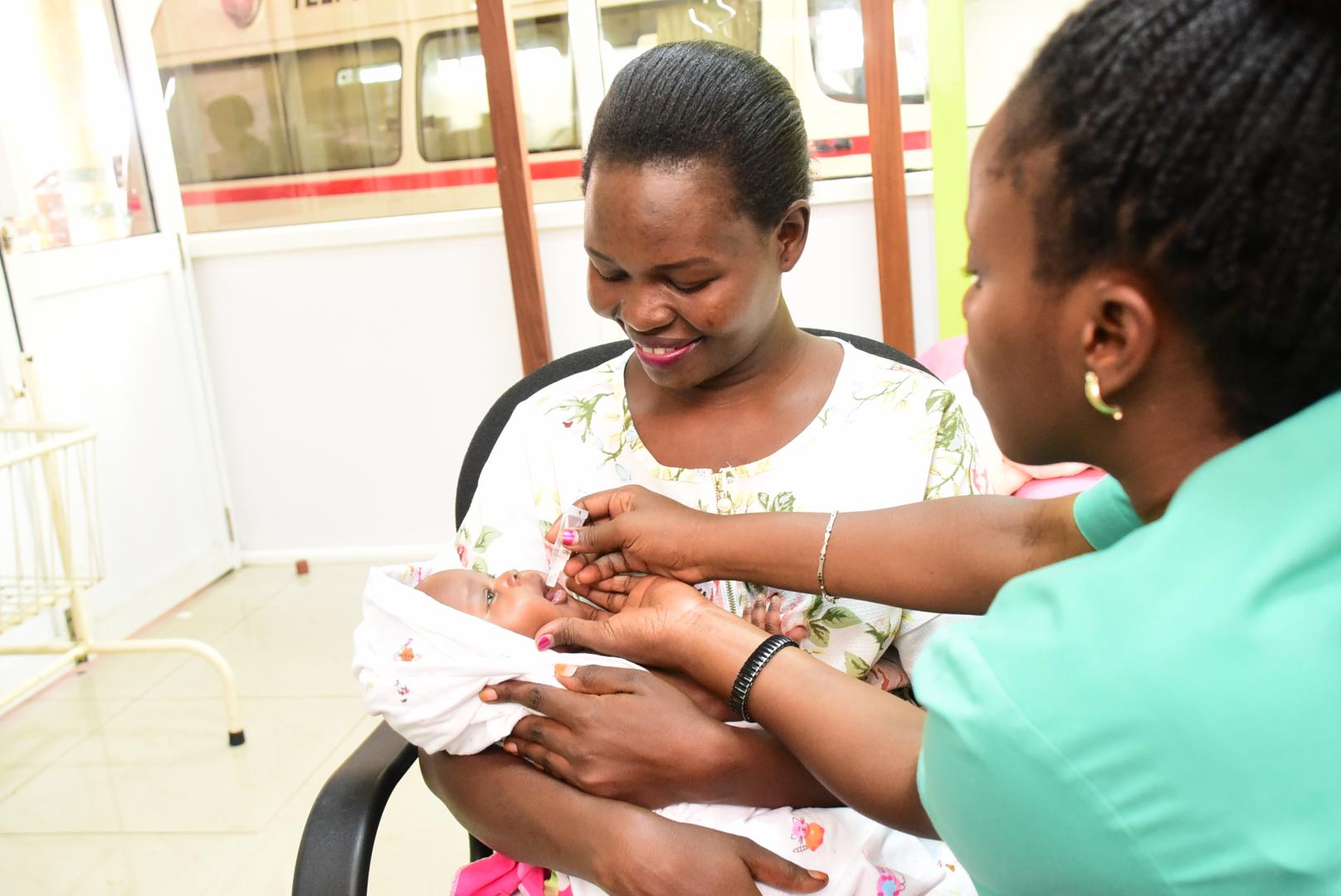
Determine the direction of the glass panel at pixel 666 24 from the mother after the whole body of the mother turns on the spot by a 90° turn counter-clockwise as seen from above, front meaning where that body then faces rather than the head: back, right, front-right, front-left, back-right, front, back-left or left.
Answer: left

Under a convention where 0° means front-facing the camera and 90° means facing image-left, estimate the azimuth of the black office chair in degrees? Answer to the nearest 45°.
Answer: approximately 0°

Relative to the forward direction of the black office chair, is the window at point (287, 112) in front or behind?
behind

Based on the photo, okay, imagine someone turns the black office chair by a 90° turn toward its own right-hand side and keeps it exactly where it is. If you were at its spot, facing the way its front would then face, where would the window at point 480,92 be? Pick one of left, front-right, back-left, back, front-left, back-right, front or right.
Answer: right

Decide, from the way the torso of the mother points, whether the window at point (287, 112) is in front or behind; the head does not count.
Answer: behind

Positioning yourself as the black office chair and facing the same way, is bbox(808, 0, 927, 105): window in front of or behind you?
behind

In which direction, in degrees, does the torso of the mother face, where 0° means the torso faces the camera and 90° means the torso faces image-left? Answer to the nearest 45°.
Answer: approximately 0°
